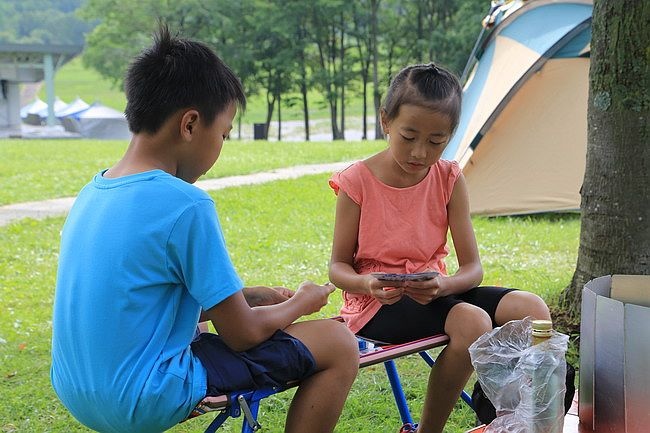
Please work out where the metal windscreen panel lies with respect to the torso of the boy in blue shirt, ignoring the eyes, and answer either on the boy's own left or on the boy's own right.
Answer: on the boy's own right

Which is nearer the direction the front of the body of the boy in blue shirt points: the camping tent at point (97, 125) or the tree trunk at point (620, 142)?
the tree trunk

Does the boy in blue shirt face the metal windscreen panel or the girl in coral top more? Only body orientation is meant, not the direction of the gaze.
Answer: the girl in coral top

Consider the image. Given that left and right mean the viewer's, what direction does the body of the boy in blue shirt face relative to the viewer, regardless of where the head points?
facing away from the viewer and to the right of the viewer

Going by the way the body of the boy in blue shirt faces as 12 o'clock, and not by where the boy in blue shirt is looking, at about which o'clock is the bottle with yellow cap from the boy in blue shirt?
The bottle with yellow cap is roughly at 2 o'clock from the boy in blue shirt.

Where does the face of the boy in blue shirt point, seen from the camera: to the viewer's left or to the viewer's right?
to the viewer's right

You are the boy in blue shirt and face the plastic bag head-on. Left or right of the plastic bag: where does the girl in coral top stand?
left

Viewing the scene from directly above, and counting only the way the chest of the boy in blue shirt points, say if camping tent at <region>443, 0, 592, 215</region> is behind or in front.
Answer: in front

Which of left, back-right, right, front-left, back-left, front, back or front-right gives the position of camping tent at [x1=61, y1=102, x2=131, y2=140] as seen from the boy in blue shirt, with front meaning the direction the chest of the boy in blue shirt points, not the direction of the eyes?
front-left
